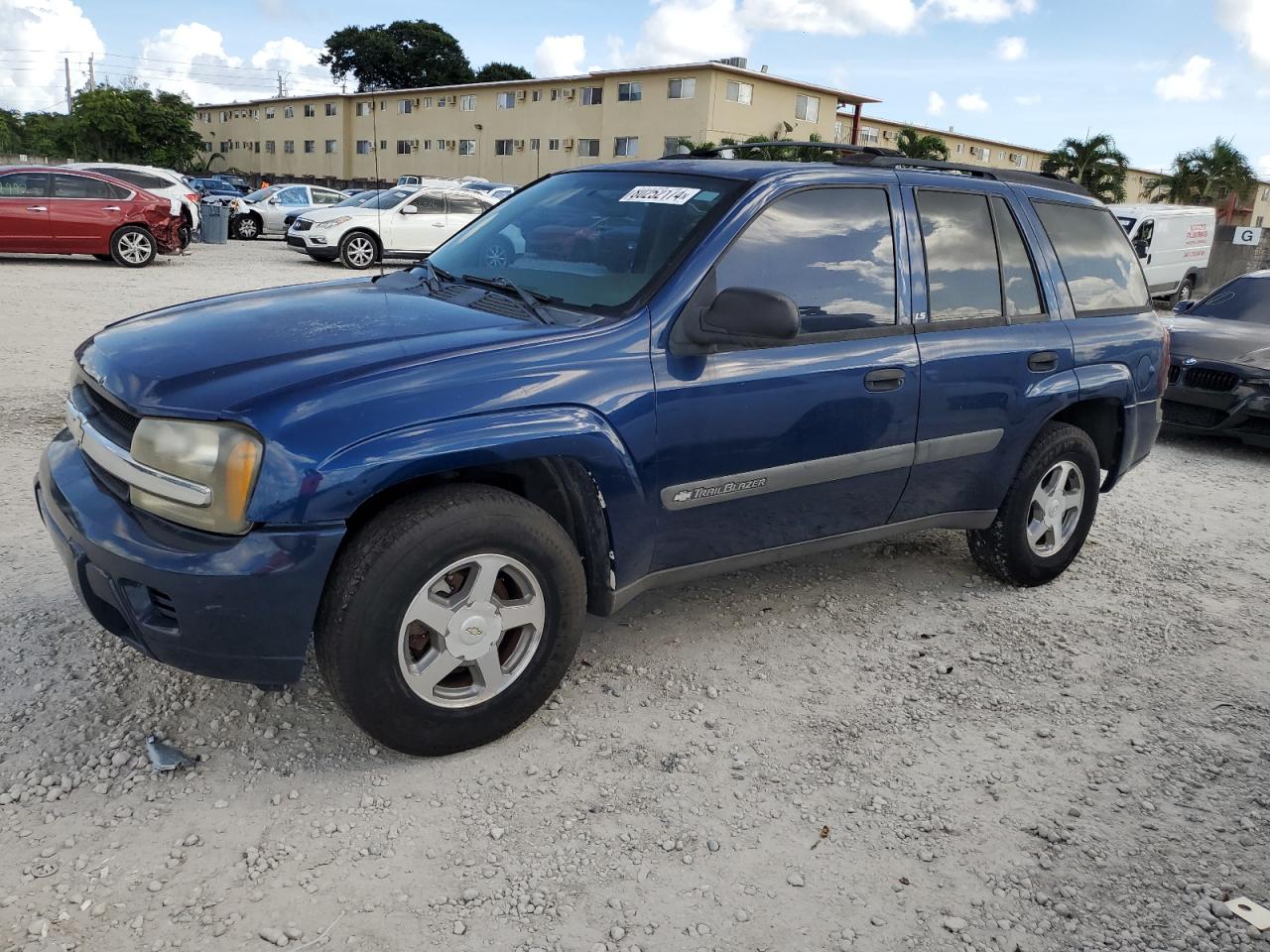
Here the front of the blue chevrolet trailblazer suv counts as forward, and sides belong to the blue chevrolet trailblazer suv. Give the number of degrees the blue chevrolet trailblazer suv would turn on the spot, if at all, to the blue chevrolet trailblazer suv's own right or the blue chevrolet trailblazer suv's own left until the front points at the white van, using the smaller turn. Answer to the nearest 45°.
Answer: approximately 180°

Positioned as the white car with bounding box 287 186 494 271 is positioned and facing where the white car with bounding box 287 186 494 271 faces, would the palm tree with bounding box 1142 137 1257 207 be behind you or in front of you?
behind

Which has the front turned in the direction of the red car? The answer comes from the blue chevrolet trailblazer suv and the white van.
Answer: the white van

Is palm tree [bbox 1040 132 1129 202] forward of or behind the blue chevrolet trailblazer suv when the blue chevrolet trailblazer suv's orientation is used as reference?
behind

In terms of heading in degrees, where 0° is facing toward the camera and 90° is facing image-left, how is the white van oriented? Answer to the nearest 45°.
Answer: approximately 45°

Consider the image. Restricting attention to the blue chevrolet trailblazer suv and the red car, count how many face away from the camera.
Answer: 0

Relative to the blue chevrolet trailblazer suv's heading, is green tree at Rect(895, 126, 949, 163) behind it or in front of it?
behind
